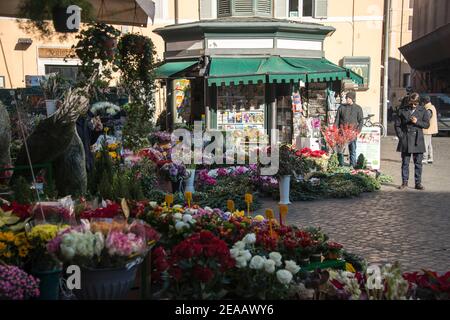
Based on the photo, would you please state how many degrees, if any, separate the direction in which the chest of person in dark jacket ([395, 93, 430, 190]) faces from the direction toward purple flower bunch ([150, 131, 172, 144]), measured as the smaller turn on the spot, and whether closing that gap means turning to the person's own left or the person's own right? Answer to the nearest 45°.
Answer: approximately 90° to the person's own right

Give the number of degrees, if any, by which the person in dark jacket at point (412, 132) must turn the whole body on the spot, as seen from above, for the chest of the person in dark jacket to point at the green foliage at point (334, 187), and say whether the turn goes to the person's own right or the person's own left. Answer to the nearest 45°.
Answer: approximately 45° to the person's own right

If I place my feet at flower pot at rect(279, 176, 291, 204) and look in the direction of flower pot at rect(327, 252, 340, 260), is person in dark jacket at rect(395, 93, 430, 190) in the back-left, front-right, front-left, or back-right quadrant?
back-left

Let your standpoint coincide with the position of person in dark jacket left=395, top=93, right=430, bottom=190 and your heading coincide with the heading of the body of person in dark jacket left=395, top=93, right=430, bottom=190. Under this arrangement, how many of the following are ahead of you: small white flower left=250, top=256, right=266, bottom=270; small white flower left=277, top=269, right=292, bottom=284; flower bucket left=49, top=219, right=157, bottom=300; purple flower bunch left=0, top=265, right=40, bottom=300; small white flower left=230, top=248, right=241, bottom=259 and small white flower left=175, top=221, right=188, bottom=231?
6

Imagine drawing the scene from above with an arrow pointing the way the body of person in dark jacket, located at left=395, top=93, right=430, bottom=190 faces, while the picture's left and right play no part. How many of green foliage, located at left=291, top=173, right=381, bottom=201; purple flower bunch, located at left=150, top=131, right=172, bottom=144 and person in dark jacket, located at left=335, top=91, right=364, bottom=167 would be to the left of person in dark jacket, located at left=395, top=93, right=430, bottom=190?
0

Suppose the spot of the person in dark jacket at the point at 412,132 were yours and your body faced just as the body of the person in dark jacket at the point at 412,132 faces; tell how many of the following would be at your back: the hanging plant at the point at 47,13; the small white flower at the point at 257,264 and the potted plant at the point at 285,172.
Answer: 0

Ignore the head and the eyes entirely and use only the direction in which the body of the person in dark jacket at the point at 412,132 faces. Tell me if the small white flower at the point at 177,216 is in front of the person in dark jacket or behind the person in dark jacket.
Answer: in front

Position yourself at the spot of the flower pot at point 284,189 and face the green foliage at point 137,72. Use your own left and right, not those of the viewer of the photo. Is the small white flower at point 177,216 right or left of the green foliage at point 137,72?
left

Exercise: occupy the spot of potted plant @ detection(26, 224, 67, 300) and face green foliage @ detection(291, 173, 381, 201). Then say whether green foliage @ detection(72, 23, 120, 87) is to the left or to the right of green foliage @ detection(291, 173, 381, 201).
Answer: left

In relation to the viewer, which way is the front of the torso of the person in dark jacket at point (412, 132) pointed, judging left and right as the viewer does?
facing the viewer

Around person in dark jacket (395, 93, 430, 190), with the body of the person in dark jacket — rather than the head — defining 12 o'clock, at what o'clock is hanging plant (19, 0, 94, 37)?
The hanging plant is roughly at 1 o'clock from the person in dark jacket.

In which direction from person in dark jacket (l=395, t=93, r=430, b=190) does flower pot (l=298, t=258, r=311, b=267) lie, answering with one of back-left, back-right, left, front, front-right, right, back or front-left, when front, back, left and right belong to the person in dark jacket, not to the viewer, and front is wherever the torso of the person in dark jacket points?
front

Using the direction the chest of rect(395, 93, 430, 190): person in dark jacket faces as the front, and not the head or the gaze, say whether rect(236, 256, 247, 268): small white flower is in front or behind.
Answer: in front

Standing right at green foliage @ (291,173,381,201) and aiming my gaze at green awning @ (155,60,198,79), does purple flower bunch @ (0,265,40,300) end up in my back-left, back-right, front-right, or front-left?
back-left

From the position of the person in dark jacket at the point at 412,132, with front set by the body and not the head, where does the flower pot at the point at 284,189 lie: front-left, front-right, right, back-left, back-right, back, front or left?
front-right

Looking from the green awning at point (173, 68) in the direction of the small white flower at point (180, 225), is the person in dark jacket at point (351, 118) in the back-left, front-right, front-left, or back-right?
front-left

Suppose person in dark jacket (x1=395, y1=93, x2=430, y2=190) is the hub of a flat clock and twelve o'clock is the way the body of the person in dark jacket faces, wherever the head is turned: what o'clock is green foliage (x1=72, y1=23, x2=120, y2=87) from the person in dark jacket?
The green foliage is roughly at 1 o'clock from the person in dark jacket.
